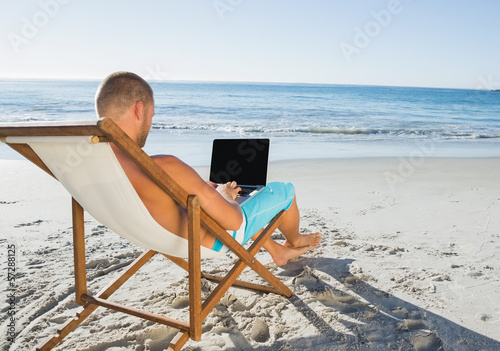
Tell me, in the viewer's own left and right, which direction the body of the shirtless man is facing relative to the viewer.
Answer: facing away from the viewer and to the right of the viewer

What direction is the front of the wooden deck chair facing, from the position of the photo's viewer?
facing away from the viewer and to the right of the viewer

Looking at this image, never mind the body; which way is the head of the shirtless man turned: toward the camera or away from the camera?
away from the camera
